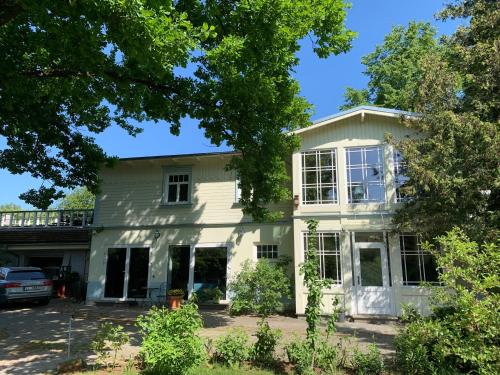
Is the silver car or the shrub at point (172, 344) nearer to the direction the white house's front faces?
the shrub

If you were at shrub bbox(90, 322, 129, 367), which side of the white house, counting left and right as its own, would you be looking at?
front

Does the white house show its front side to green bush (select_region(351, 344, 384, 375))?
yes

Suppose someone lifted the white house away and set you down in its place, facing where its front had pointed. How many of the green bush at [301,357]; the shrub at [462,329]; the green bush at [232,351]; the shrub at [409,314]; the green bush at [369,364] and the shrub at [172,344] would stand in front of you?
6

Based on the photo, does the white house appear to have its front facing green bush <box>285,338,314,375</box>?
yes

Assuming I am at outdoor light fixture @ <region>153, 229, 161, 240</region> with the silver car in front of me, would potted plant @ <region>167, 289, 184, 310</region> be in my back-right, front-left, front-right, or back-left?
back-left

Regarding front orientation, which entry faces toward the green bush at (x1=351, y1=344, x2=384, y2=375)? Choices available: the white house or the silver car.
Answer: the white house

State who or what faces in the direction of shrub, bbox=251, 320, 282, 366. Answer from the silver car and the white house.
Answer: the white house

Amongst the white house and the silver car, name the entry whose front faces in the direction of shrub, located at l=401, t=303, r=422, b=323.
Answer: the white house

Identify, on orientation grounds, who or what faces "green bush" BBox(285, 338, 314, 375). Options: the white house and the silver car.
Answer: the white house

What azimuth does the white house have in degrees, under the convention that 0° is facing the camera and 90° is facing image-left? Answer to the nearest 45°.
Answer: approximately 0°
